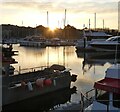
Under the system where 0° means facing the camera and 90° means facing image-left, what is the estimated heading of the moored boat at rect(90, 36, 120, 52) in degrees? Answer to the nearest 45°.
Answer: approximately 90°

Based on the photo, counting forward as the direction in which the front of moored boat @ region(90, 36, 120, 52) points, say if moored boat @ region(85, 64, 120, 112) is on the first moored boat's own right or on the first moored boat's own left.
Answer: on the first moored boat's own left
